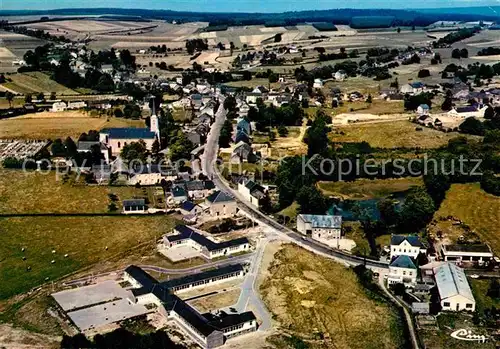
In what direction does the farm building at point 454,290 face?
toward the camera

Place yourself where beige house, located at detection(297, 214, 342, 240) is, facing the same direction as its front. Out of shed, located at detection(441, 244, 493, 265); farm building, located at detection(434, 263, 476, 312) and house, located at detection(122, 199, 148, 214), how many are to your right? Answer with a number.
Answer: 1

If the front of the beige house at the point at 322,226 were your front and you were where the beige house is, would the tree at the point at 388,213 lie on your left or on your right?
on your left

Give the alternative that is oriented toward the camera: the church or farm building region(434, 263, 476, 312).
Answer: the farm building

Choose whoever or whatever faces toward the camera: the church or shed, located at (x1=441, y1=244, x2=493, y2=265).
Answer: the shed

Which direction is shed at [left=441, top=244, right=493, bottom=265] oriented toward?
toward the camera

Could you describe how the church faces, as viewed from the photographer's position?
facing to the right of the viewer

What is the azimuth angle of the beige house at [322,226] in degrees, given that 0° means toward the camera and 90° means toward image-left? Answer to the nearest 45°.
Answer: approximately 0°

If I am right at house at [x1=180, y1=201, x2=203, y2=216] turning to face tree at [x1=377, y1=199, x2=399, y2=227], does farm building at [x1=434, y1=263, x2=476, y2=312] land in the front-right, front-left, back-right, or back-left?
front-right

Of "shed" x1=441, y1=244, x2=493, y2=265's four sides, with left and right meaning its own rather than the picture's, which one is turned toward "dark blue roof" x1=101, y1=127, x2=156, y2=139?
right

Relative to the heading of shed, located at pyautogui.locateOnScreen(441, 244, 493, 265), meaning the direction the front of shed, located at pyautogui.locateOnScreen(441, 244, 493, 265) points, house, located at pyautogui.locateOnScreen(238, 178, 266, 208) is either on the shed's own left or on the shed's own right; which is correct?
on the shed's own right

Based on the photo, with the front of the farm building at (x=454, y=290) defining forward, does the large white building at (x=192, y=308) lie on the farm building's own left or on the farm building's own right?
on the farm building's own right

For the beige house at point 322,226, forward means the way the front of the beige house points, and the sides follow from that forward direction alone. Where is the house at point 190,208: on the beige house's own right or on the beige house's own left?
on the beige house's own right
